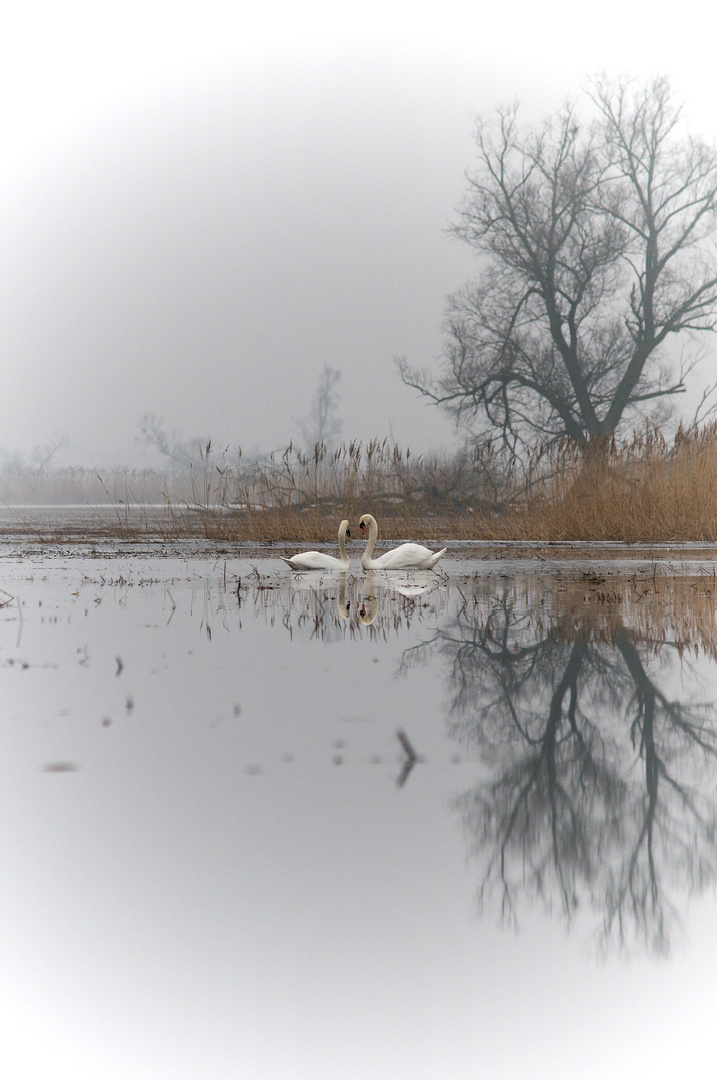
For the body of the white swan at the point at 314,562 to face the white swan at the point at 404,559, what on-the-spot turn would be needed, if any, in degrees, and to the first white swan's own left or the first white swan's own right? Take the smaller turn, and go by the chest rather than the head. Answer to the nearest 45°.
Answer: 0° — it already faces it

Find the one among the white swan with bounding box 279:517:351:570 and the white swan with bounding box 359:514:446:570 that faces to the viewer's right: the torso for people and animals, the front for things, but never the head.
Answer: the white swan with bounding box 279:517:351:570

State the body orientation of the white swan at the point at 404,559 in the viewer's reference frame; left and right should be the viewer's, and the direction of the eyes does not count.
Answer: facing to the left of the viewer

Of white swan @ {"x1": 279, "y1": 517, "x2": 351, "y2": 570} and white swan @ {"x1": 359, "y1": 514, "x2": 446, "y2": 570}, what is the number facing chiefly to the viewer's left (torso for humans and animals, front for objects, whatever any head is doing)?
1

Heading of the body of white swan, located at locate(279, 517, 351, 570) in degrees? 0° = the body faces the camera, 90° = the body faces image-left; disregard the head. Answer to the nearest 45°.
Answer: approximately 270°

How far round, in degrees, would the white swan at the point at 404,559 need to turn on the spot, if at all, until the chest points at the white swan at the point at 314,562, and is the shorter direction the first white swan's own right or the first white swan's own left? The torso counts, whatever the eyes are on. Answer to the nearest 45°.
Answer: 0° — it already faces it

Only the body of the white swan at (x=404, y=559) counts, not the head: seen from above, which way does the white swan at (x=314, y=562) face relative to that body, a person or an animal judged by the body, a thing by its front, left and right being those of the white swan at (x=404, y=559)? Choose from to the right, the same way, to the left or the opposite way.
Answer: the opposite way
